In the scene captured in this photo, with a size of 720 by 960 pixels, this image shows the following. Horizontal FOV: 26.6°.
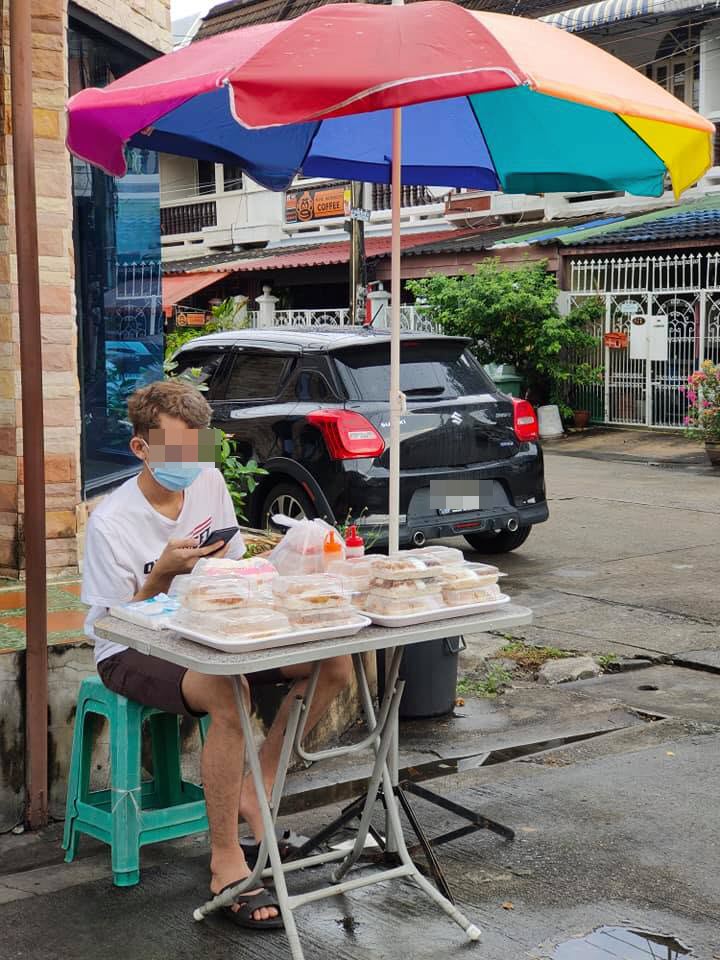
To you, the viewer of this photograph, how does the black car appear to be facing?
facing away from the viewer and to the left of the viewer

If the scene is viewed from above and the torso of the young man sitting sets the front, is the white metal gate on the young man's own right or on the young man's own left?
on the young man's own left

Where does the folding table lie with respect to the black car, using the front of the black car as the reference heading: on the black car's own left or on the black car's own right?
on the black car's own left

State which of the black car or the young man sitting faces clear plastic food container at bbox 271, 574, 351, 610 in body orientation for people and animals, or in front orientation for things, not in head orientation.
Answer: the young man sitting

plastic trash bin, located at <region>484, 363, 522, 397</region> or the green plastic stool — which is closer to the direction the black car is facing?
the plastic trash bin

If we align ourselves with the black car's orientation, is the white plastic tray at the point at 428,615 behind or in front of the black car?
behind

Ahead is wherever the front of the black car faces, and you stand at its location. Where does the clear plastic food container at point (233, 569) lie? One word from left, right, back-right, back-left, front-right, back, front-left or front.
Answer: back-left

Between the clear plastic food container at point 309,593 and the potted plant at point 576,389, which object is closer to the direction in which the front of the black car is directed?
the potted plant

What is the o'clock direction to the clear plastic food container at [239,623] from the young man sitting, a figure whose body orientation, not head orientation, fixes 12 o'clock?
The clear plastic food container is roughly at 1 o'clock from the young man sitting.

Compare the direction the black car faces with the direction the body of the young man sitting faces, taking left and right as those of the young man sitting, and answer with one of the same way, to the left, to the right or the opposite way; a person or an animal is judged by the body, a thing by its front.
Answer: the opposite way

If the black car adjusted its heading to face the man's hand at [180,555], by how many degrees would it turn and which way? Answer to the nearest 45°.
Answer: approximately 135° to its left

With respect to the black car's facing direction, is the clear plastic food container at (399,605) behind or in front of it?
behind

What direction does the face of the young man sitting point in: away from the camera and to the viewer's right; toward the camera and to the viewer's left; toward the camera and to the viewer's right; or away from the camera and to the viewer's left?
toward the camera and to the viewer's right

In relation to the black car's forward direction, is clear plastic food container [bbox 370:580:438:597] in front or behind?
behind
